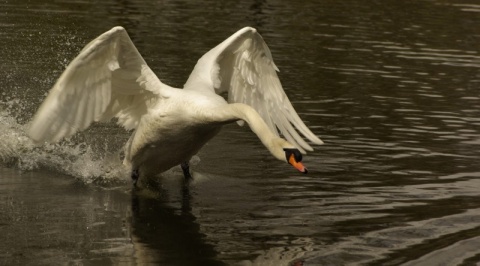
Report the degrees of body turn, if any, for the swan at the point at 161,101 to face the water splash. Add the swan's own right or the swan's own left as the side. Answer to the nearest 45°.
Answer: approximately 180°

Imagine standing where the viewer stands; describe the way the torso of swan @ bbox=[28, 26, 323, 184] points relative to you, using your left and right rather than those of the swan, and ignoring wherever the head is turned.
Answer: facing the viewer and to the right of the viewer
